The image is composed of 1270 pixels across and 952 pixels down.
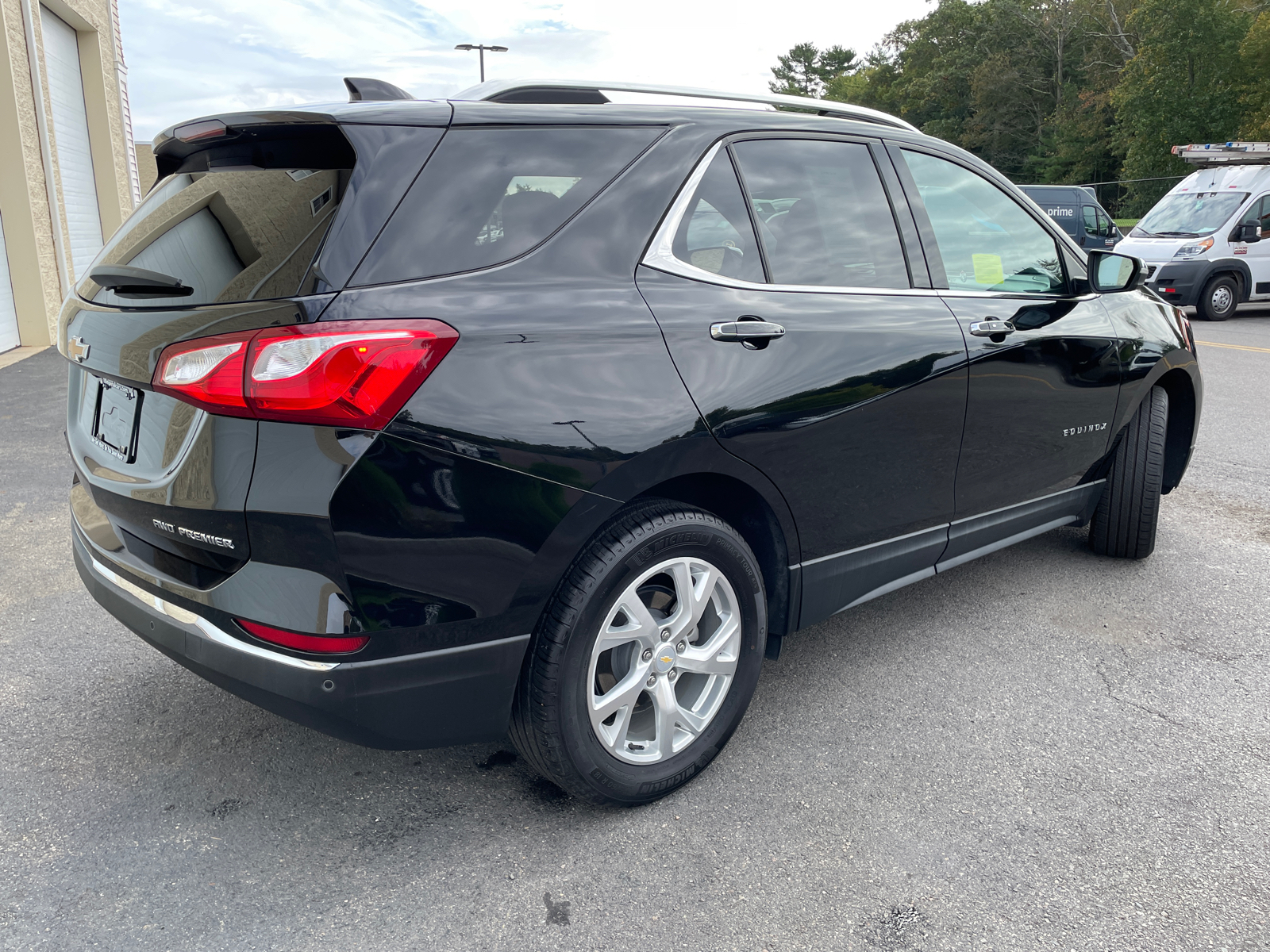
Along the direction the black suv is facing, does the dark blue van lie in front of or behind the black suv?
in front

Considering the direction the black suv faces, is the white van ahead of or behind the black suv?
ahead

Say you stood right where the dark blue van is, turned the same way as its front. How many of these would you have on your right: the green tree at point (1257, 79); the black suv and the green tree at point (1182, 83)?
1

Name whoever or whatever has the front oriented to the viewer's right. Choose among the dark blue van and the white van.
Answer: the dark blue van

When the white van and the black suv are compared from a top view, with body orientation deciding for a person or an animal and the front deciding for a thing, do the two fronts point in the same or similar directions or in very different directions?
very different directions

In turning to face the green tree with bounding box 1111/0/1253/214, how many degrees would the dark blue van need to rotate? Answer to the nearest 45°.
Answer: approximately 90° to its left

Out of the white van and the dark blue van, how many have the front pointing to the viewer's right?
1

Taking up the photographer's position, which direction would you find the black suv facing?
facing away from the viewer and to the right of the viewer

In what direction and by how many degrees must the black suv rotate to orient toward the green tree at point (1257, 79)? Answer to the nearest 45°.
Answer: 0° — it already faces it

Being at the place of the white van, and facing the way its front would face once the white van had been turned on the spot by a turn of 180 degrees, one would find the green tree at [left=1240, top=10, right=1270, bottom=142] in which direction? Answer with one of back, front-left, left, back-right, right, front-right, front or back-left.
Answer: front-left

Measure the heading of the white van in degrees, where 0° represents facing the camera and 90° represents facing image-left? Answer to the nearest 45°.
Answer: approximately 45°

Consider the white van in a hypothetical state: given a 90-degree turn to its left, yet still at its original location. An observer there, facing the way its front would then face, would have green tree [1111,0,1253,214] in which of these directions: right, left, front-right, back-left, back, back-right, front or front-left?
back-left

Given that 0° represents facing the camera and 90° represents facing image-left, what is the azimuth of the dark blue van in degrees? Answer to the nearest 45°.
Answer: approximately 270°

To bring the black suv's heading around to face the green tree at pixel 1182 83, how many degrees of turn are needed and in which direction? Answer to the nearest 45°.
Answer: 0° — it already faces it
